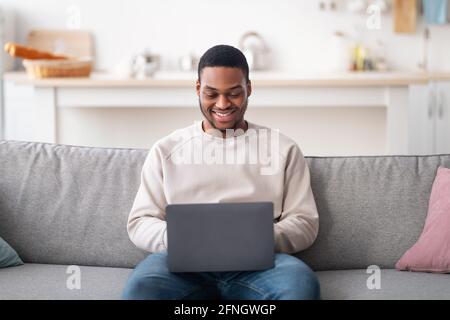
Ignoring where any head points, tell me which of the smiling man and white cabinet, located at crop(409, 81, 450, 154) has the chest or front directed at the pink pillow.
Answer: the white cabinet

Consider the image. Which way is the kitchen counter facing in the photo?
toward the camera

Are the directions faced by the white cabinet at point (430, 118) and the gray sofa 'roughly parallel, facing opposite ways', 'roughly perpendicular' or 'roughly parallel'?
roughly parallel

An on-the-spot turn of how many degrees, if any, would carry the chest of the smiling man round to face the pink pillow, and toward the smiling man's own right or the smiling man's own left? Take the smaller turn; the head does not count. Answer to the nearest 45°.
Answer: approximately 90° to the smiling man's own left

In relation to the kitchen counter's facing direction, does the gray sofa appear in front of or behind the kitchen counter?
in front

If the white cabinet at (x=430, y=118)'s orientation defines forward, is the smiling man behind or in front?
in front

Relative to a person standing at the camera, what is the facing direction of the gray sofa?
facing the viewer

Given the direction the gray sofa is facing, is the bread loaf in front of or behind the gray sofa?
behind

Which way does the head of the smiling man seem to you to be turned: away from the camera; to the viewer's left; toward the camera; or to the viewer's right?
toward the camera

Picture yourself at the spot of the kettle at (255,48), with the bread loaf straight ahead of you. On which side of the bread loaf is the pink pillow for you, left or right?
left

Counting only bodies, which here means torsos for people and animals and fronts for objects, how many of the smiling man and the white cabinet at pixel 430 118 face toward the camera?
2

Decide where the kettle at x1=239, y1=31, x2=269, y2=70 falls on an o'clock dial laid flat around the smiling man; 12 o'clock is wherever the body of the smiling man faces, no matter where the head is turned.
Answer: The kettle is roughly at 6 o'clock from the smiling man.

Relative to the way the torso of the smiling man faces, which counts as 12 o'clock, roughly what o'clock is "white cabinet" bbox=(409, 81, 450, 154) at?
The white cabinet is roughly at 7 o'clock from the smiling man.

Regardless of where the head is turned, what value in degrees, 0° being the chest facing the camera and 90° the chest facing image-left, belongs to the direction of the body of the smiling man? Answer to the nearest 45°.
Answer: approximately 0°
